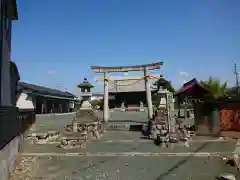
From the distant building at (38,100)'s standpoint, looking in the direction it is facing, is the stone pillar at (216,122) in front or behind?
in front

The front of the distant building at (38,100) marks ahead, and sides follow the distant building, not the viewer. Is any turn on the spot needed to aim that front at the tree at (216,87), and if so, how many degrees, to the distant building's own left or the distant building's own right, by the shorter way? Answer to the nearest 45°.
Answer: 0° — it already faces it

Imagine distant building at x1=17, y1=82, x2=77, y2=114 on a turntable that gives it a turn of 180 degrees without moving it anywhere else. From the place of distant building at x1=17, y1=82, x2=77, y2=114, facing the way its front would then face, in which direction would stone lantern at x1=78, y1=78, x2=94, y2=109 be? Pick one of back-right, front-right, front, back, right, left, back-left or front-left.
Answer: back-left

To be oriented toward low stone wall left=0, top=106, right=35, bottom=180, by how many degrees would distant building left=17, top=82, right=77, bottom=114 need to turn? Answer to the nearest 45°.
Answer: approximately 45° to its right

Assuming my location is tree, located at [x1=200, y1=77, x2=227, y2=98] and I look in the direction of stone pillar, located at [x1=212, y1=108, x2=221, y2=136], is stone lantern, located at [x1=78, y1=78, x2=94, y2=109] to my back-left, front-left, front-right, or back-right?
front-right

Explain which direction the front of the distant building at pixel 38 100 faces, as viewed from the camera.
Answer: facing the viewer and to the right of the viewer

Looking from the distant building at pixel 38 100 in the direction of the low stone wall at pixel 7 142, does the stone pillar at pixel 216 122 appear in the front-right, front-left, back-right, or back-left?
front-left
